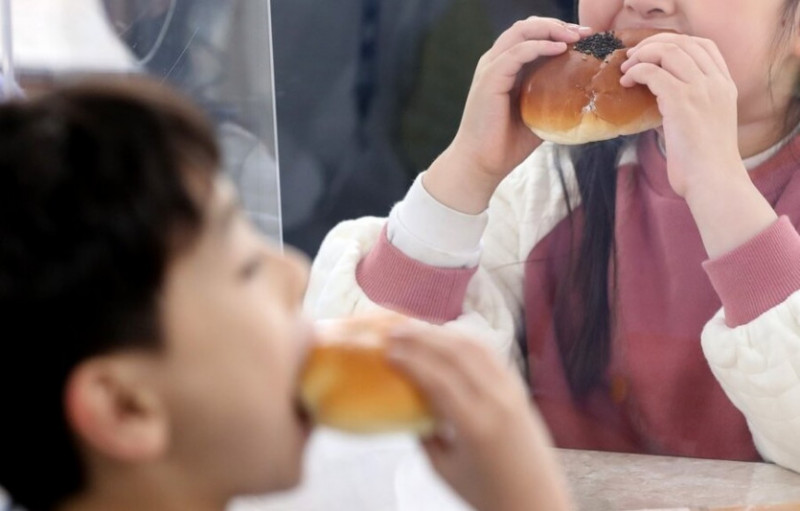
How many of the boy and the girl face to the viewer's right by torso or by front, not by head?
1

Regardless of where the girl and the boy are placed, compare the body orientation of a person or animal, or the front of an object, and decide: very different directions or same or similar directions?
very different directions

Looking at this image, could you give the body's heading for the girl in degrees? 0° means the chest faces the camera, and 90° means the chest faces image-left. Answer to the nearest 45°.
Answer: approximately 45°

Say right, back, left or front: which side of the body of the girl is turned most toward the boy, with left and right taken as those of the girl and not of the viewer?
front

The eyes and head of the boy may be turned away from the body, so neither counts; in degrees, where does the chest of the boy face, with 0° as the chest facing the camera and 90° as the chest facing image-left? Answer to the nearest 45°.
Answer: approximately 270°

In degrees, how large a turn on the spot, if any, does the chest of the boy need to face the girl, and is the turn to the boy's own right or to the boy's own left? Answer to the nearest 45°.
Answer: approximately 45° to the boy's own left

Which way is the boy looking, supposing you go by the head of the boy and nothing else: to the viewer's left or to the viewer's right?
to the viewer's right
